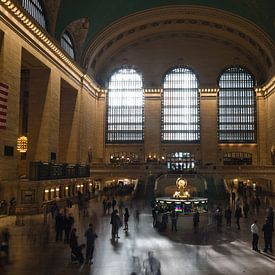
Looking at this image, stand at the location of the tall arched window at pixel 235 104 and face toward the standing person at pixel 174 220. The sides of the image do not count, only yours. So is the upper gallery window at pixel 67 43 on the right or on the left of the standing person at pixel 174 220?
right
